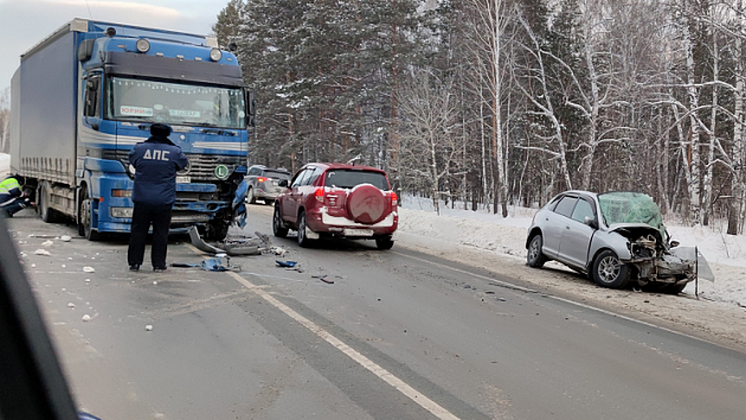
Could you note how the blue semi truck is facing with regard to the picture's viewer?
facing the viewer and to the right of the viewer

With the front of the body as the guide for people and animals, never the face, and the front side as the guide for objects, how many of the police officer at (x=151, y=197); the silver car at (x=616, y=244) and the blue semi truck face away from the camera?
1

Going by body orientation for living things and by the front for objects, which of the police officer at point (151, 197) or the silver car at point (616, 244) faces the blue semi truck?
the police officer

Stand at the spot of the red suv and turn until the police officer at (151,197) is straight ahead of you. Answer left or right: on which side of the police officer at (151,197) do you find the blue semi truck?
right

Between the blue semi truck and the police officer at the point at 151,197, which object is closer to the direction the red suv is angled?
the blue semi truck

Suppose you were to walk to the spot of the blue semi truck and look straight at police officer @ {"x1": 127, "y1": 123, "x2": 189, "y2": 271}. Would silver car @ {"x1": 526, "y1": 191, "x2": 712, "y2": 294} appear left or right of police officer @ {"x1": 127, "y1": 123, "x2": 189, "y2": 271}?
left

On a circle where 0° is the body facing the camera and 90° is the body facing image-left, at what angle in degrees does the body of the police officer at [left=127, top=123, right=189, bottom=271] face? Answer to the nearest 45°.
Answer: approximately 180°

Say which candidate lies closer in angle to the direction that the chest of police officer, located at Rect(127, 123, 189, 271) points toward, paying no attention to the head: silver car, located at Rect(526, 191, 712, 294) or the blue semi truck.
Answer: the blue semi truck

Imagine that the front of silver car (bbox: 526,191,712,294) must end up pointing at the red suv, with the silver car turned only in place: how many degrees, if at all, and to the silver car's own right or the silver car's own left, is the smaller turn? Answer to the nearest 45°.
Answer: approximately 135° to the silver car's own right

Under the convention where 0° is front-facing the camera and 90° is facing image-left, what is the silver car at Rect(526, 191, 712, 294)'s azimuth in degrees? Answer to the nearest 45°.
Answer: approximately 315°

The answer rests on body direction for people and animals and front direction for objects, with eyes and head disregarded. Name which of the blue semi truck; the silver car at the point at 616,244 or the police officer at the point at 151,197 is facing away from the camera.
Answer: the police officer

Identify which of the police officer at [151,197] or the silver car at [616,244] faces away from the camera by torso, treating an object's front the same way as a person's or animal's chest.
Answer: the police officer

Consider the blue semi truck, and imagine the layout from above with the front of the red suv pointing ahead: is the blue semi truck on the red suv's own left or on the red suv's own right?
on the red suv's own left

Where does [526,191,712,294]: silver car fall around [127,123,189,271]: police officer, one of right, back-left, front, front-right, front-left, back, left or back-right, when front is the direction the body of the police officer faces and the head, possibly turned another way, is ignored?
right

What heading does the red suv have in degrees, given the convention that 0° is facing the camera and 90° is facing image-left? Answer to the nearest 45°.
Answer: approximately 135°

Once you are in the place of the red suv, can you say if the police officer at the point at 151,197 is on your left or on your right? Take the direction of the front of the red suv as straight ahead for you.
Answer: on your left

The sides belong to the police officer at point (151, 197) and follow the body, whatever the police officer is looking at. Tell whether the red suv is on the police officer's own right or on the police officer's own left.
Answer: on the police officer's own right

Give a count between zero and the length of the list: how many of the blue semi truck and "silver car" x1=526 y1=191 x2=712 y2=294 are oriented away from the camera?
0
